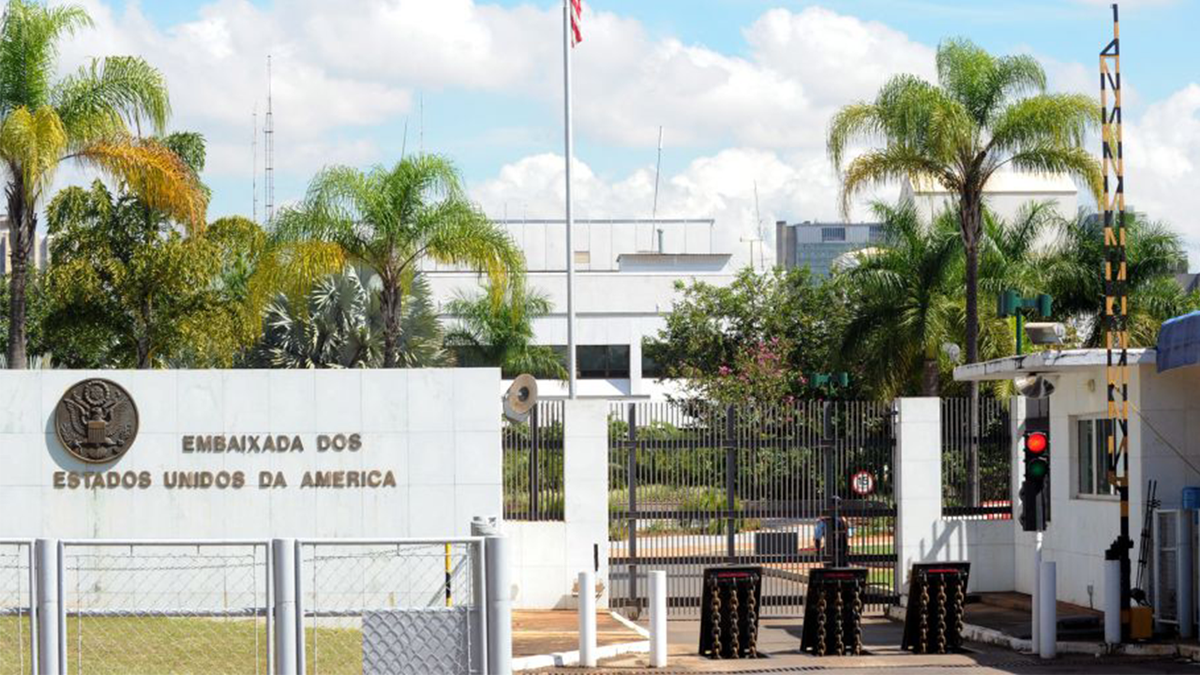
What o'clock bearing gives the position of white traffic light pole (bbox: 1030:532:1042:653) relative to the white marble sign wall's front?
The white traffic light pole is roughly at 10 o'clock from the white marble sign wall.

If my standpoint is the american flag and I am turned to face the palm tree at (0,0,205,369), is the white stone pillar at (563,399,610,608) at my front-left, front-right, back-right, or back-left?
front-left

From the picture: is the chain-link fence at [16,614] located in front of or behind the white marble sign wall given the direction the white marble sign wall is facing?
in front

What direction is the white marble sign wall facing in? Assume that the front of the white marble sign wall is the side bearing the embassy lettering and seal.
toward the camera

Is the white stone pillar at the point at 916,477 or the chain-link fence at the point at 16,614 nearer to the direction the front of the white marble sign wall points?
the chain-link fence

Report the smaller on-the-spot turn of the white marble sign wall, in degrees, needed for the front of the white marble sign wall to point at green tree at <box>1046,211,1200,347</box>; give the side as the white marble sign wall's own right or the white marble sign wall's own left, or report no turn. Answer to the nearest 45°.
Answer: approximately 135° to the white marble sign wall's own left

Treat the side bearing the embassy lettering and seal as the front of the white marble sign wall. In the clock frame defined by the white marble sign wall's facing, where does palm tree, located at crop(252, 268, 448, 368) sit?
The palm tree is roughly at 6 o'clock from the white marble sign wall.

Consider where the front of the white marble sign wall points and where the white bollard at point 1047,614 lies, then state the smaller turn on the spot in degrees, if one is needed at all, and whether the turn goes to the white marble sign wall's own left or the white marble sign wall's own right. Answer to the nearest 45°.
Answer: approximately 45° to the white marble sign wall's own left

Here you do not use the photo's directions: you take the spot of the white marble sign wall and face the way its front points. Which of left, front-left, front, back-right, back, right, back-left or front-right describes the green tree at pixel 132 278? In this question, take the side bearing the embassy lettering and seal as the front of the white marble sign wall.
back
